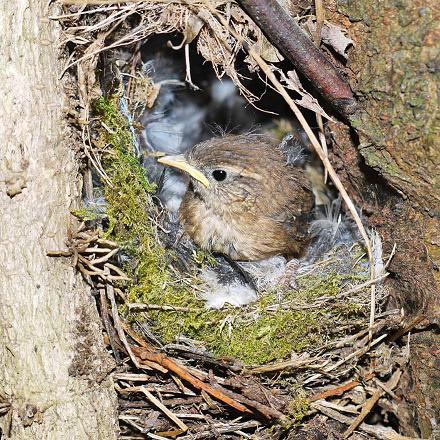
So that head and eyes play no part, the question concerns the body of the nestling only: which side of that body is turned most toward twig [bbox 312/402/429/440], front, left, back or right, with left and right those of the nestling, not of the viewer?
left

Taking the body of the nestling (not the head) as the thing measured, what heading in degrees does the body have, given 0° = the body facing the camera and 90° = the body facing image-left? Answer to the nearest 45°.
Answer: approximately 45°

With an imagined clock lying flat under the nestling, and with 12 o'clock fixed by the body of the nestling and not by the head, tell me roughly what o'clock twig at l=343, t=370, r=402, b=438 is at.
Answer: The twig is roughly at 9 o'clock from the nestling.
